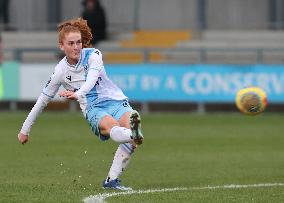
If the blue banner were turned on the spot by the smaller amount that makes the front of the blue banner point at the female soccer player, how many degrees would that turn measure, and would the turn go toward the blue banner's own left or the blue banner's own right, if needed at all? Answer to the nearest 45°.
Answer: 0° — it already faces them

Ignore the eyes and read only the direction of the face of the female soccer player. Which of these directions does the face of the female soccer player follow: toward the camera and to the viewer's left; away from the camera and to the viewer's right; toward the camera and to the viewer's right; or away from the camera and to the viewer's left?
toward the camera and to the viewer's right

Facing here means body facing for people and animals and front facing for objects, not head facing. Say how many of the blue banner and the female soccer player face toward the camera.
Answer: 2

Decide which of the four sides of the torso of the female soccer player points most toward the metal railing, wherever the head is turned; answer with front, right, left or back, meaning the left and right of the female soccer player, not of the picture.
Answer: back

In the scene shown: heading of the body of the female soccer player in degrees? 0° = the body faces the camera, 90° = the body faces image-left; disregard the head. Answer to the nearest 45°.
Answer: approximately 0°
